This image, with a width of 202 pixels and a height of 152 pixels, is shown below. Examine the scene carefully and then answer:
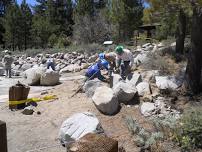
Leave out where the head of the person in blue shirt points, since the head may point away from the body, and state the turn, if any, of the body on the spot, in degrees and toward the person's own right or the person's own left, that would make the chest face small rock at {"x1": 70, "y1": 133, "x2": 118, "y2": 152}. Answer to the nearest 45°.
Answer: approximately 90° to the person's own right

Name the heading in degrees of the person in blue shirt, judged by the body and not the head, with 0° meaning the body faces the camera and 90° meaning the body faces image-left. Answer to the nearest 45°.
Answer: approximately 270°

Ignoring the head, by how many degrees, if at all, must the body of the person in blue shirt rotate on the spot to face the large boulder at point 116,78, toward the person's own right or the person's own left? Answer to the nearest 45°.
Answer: approximately 45° to the person's own right

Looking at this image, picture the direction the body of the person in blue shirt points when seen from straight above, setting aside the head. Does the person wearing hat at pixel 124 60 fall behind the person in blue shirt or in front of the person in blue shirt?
in front

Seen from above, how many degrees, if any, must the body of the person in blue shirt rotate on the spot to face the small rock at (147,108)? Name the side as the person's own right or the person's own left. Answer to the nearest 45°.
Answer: approximately 90° to the person's own right

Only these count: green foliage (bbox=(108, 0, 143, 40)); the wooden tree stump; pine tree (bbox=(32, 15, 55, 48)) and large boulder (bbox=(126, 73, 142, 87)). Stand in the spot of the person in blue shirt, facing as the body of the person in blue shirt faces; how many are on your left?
2

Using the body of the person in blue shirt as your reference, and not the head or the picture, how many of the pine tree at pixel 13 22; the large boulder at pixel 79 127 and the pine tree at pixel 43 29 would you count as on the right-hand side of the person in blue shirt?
1

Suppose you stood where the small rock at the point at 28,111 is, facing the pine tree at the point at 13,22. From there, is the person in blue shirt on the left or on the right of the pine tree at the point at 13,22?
right

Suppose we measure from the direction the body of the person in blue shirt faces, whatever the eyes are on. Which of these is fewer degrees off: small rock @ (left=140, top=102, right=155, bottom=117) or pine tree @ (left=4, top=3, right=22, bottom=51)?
the small rock

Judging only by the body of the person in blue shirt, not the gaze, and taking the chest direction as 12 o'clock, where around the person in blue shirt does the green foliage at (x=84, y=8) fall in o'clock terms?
The green foliage is roughly at 9 o'clock from the person in blue shirt.

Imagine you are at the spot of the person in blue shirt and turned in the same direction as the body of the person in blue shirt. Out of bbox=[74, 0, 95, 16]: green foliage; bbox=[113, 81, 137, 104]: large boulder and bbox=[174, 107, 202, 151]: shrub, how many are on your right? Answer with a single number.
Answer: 2

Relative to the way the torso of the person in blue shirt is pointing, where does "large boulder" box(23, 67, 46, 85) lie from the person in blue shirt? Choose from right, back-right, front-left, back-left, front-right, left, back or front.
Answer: back-left

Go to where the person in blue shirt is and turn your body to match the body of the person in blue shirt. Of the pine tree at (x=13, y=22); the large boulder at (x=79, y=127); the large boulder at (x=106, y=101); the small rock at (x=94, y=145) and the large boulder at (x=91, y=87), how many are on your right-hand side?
4

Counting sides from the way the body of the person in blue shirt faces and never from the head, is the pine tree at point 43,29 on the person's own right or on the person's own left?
on the person's own left

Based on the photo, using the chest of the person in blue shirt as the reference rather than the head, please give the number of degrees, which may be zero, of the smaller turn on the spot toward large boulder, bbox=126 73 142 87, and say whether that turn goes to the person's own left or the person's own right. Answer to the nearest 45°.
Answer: approximately 45° to the person's own right

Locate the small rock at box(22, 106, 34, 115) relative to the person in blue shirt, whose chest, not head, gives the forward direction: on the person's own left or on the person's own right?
on the person's own right

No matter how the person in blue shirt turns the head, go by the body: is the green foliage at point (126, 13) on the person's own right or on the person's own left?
on the person's own left
